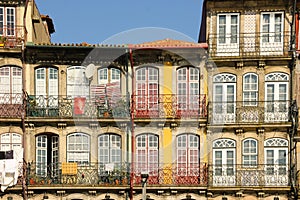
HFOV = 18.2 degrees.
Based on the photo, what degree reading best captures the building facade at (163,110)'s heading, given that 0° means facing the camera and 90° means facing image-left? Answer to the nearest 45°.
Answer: approximately 0°
